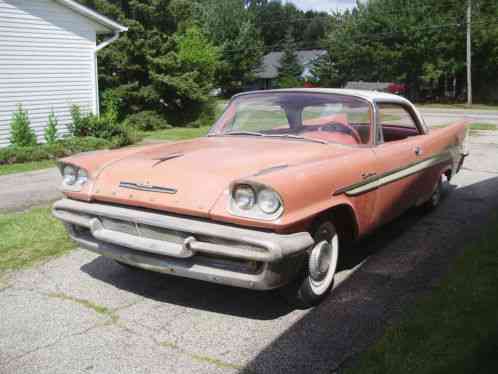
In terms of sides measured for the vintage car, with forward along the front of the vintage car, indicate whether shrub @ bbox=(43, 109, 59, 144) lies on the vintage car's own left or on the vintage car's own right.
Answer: on the vintage car's own right

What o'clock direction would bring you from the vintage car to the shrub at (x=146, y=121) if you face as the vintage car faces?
The shrub is roughly at 4 o'clock from the vintage car.

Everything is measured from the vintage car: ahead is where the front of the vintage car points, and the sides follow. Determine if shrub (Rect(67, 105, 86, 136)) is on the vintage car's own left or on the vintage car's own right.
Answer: on the vintage car's own right

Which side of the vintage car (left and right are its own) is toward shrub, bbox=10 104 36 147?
right

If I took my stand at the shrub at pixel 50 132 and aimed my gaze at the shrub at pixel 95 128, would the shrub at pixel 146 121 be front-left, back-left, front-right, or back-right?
front-left

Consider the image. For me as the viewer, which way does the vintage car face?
facing the viewer and to the left of the viewer

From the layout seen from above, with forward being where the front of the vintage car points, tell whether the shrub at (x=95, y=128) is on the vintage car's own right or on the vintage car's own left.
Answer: on the vintage car's own right
